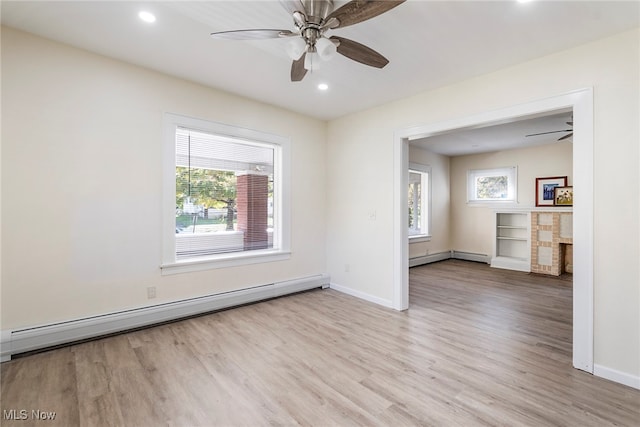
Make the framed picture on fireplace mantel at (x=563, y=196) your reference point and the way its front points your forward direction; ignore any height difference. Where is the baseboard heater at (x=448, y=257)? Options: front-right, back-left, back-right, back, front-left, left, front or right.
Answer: right

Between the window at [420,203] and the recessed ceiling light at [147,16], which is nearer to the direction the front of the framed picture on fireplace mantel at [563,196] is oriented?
the recessed ceiling light

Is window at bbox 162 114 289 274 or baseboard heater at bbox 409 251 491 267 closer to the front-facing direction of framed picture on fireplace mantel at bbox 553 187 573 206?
the window

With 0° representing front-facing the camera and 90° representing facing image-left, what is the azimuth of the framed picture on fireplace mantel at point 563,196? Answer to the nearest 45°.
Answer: approximately 0°

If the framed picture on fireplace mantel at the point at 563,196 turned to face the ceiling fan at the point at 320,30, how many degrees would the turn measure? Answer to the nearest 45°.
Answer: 0° — it already faces it

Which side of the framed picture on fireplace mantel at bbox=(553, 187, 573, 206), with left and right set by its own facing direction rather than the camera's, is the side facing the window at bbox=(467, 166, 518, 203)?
right
